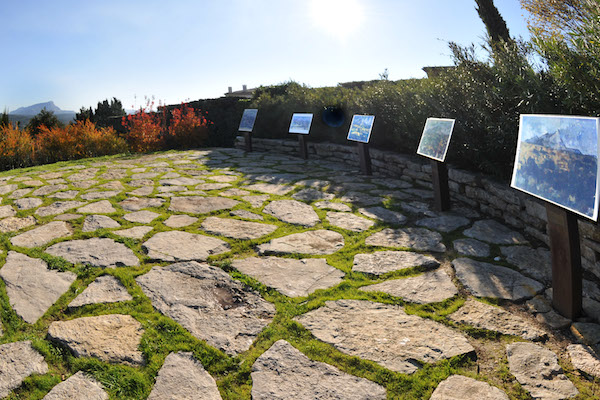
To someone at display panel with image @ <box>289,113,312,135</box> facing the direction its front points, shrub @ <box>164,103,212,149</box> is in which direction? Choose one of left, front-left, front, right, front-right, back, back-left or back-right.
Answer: right

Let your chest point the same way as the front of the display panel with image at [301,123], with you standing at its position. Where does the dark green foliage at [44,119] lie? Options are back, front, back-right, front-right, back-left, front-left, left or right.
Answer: right

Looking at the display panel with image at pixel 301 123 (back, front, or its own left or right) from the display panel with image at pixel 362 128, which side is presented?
left

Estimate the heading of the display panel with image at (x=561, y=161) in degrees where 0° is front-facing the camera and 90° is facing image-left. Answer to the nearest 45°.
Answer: approximately 45°
